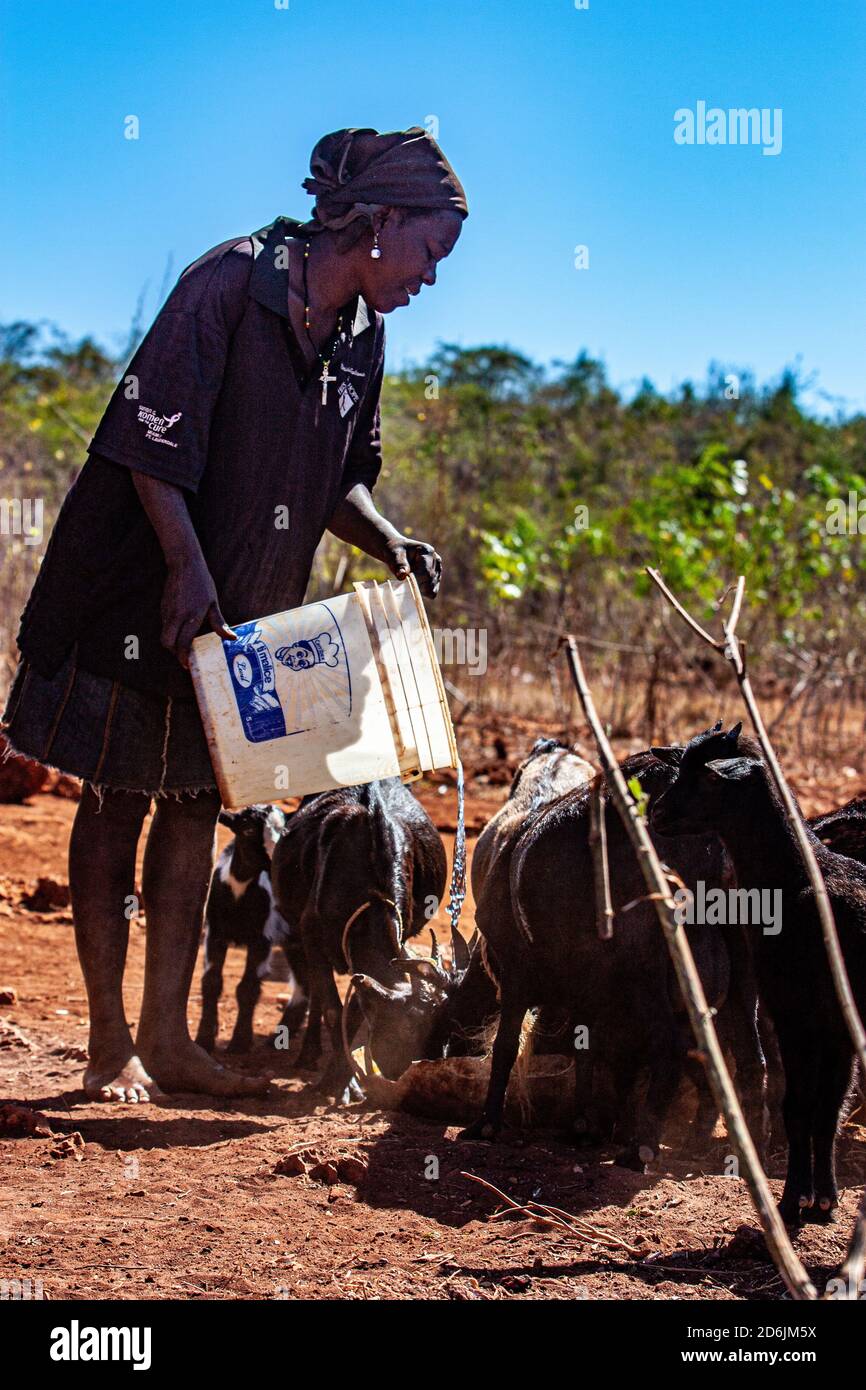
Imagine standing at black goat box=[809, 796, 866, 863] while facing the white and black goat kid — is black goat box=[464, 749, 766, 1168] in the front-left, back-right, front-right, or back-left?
front-left

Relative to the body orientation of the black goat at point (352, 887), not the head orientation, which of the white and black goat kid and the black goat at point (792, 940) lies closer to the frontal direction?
the black goat

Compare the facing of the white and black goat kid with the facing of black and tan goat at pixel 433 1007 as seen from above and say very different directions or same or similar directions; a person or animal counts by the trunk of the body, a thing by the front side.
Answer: same or similar directions

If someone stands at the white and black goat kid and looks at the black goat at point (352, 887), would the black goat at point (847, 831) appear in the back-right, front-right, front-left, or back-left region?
front-left

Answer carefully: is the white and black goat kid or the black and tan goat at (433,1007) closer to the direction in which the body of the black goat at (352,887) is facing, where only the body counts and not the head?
the black and tan goat

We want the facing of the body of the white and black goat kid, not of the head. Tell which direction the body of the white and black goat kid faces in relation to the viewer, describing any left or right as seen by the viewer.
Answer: facing the viewer and to the left of the viewer

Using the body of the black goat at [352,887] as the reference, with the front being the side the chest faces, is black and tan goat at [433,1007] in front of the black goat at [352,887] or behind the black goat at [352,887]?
in front

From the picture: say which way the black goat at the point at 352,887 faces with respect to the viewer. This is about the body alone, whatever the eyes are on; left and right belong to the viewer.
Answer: facing the viewer

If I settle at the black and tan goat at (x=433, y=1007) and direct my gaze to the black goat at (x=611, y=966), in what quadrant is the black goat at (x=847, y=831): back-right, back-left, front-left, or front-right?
front-left

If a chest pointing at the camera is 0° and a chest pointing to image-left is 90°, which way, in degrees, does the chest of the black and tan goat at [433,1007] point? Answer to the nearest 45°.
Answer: approximately 45°

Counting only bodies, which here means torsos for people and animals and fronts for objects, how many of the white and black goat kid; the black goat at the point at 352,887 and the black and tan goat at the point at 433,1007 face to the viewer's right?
0

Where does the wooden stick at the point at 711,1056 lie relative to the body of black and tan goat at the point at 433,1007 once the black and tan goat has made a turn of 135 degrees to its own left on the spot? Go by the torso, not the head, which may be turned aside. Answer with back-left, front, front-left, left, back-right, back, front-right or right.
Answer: right
